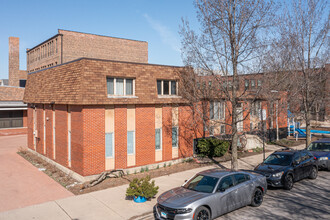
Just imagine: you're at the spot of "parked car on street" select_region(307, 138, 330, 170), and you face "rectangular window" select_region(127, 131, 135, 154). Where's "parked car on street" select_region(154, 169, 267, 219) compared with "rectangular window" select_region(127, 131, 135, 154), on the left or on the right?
left

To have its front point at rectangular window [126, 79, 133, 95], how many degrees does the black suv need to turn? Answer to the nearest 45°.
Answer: approximately 45° to its right

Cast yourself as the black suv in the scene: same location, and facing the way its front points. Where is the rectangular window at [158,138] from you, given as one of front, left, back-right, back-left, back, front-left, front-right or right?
front-right

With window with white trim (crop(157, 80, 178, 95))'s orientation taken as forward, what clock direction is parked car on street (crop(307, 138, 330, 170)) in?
The parked car on street is roughly at 9 o'clock from the window with white trim.

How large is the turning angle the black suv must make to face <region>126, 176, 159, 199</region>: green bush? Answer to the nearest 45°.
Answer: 0° — it already faces it

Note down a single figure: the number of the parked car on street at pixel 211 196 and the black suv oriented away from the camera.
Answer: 0

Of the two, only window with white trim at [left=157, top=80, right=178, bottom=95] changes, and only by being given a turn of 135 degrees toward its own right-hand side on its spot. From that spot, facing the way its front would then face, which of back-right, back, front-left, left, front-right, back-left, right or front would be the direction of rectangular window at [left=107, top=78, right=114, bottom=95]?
left

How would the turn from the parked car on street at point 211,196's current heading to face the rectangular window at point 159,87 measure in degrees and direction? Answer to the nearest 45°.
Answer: approximately 90° to its right

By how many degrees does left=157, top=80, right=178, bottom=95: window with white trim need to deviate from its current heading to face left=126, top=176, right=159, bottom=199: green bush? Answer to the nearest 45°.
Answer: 0° — it already faces it

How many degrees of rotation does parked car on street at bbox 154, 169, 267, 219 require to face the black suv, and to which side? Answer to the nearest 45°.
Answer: approximately 180°

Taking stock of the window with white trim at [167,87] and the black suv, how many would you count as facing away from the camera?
0

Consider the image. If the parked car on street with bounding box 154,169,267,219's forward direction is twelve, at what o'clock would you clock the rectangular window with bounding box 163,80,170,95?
The rectangular window is roughly at 4 o'clock from the parked car on street.

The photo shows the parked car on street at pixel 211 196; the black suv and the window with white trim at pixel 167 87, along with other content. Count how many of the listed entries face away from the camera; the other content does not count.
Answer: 0

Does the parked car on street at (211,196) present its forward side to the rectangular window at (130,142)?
no

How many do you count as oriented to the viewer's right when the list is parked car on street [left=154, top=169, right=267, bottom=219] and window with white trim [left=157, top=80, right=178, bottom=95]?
0

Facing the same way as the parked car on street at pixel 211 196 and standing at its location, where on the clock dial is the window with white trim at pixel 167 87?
The window with white trim is roughly at 4 o'clock from the parked car on street.

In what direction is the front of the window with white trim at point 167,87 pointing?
toward the camera

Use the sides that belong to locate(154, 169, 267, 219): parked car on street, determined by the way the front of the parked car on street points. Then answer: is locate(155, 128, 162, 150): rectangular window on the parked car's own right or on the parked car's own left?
on the parked car's own right

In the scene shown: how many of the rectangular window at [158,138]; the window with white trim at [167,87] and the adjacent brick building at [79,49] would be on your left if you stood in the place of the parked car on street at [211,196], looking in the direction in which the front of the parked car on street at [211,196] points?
0

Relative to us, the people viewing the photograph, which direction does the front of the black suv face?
facing the viewer and to the left of the viewer

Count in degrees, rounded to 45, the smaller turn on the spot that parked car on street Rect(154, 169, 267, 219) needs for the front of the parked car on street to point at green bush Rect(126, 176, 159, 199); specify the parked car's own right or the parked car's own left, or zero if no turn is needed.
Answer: approximately 45° to the parked car's own right
